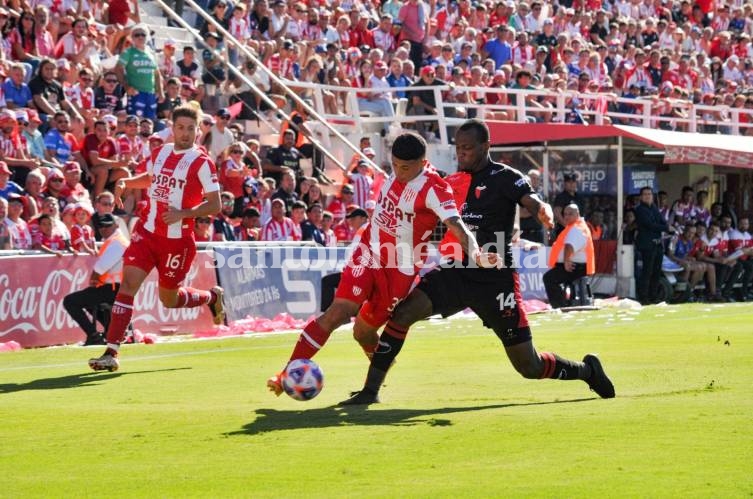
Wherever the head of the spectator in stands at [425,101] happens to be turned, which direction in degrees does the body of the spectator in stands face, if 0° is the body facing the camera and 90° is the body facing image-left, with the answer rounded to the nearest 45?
approximately 0°

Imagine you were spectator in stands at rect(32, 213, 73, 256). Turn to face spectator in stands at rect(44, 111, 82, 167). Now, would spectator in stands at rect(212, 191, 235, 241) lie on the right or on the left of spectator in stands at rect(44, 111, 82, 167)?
right

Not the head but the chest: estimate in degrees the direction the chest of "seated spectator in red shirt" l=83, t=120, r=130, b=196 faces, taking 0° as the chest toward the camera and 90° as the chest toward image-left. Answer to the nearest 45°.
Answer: approximately 315°

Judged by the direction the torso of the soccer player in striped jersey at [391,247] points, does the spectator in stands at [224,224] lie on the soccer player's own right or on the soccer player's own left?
on the soccer player's own right

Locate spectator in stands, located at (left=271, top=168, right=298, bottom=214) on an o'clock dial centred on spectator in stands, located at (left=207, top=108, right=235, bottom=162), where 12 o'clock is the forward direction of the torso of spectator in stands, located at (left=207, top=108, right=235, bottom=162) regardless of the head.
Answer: spectator in stands, located at (left=271, top=168, right=298, bottom=214) is roughly at 11 o'clock from spectator in stands, located at (left=207, top=108, right=235, bottom=162).

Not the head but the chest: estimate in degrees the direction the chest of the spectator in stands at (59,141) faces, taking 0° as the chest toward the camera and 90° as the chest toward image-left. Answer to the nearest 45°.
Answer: approximately 315°

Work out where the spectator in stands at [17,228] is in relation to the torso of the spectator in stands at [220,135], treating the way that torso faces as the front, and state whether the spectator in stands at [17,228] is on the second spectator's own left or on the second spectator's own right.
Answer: on the second spectator's own right

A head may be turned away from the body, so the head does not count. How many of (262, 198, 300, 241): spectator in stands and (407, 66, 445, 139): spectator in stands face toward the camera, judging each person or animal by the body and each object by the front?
2
